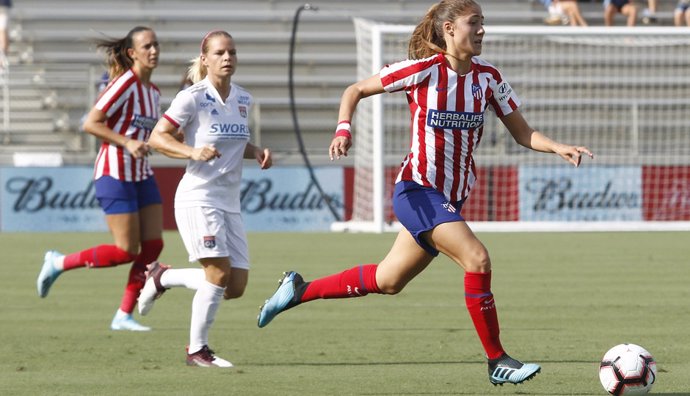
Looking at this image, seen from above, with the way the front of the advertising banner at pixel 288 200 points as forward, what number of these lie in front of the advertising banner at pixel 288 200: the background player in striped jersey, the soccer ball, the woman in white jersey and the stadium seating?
3

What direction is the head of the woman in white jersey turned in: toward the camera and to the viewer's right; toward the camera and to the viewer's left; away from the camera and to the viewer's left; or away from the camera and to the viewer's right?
toward the camera and to the viewer's right

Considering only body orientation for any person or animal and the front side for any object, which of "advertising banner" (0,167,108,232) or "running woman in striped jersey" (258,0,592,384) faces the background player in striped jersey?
the advertising banner

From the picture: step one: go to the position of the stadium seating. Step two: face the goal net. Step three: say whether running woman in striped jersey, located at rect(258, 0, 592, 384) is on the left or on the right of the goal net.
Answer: right

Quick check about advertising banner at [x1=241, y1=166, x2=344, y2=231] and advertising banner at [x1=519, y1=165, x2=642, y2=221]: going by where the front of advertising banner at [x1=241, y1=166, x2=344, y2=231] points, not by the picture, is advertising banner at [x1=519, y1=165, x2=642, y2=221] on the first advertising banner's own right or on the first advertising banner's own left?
on the first advertising banner's own left

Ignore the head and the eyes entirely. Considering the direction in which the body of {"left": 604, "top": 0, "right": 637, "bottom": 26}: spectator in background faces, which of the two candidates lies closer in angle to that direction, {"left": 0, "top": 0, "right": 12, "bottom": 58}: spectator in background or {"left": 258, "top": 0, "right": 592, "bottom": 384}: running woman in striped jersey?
the running woman in striped jersey

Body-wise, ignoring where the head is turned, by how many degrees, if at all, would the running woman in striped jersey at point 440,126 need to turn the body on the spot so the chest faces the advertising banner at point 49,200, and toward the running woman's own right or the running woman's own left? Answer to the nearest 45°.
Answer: approximately 180°
